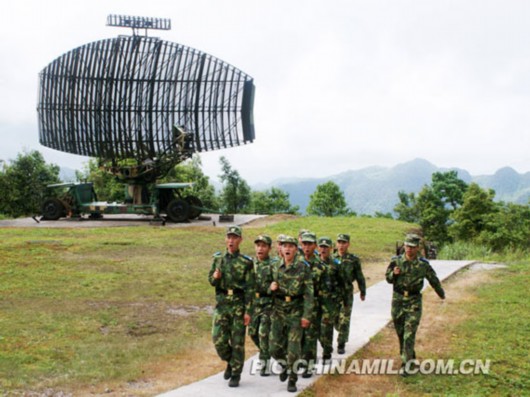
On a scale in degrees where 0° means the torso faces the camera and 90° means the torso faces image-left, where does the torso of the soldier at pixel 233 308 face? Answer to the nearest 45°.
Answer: approximately 0°

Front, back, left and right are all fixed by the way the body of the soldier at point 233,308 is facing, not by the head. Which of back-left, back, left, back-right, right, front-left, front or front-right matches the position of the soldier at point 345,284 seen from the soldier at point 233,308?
back-left

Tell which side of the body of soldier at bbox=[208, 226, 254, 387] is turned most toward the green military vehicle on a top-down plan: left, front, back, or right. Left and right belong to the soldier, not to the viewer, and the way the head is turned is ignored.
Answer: back

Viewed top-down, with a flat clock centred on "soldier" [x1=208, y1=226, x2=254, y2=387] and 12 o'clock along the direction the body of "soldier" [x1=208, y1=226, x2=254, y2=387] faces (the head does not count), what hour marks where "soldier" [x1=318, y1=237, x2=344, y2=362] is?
"soldier" [x1=318, y1=237, x2=344, y2=362] is roughly at 8 o'clock from "soldier" [x1=208, y1=226, x2=254, y2=387].

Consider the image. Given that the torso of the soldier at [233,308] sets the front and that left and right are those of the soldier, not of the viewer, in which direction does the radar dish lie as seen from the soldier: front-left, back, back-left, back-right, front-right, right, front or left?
back

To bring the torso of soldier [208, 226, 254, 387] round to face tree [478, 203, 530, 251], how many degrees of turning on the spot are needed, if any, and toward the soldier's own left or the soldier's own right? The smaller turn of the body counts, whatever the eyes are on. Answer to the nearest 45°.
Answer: approximately 135° to the soldier's own left
